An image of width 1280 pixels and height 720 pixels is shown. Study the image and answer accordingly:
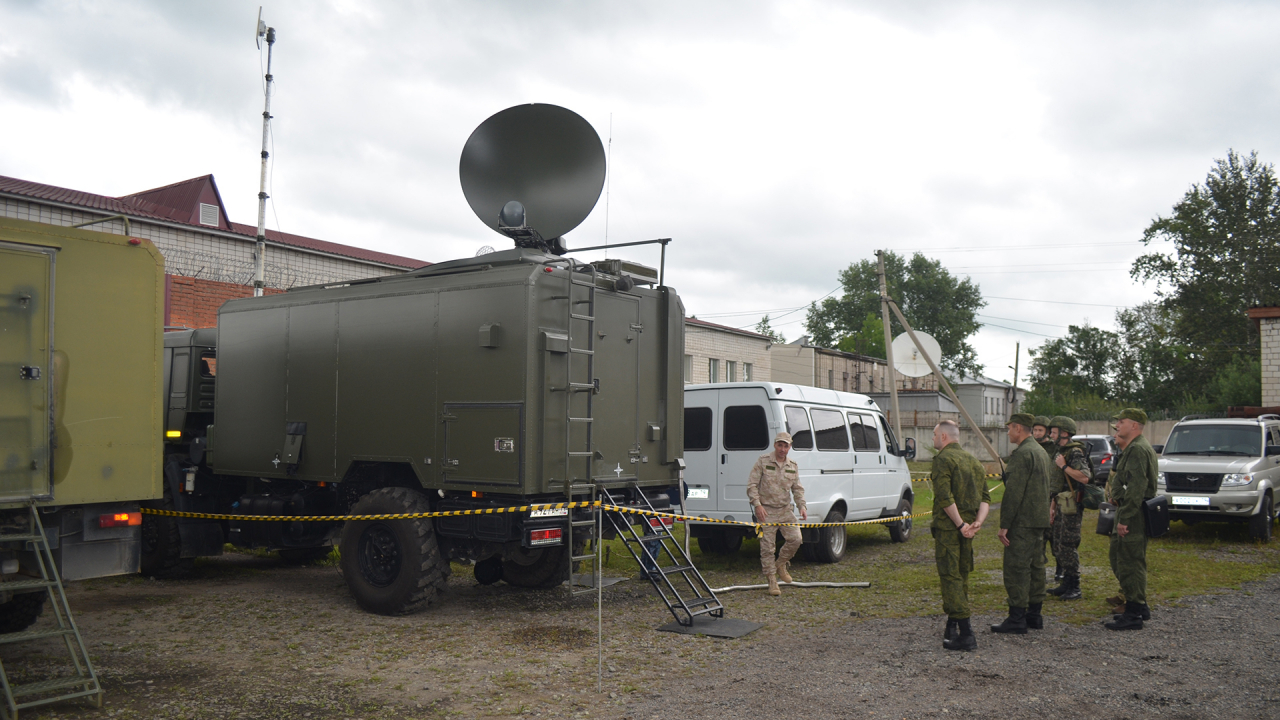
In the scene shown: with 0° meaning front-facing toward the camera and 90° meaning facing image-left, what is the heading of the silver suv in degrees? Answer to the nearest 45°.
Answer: approximately 45°

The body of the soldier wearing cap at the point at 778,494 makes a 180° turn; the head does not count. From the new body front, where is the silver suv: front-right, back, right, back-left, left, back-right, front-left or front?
front-right

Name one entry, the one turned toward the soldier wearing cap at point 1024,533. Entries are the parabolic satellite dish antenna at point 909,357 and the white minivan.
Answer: the parabolic satellite dish antenna

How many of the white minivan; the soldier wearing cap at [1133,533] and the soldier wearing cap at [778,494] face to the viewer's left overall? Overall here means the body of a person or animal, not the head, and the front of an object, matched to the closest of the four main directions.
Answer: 1

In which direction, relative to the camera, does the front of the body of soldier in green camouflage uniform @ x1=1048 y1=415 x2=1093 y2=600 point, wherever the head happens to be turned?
to the viewer's left

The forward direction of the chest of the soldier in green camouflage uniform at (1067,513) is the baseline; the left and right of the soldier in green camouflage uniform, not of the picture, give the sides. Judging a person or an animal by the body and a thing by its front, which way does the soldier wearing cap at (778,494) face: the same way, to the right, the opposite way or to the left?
to the left

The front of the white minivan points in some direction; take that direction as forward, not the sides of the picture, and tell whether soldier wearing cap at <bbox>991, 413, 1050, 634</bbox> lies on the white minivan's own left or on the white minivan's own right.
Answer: on the white minivan's own right

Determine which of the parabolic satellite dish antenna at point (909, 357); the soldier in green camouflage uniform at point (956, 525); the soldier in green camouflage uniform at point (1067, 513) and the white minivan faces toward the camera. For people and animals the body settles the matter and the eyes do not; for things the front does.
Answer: the parabolic satellite dish antenna

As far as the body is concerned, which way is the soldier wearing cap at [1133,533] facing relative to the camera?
to the viewer's left

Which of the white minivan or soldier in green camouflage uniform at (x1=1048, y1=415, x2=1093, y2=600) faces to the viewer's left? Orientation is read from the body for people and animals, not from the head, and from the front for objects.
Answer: the soldier in green camouflage uniform

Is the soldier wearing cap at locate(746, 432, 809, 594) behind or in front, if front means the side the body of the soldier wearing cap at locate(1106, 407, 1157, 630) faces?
in front

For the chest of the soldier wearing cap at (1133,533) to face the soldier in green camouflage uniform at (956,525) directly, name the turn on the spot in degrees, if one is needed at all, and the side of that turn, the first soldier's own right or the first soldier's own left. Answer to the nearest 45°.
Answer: approximately 45° to the first soldier's own left

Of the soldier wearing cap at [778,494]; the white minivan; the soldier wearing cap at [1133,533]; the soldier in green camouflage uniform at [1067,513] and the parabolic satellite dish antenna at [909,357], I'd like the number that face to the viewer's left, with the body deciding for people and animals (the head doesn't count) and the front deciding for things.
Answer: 2

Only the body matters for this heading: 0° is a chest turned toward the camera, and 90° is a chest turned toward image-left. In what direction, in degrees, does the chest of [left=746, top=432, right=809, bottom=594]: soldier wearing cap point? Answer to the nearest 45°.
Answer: approximately 0°
